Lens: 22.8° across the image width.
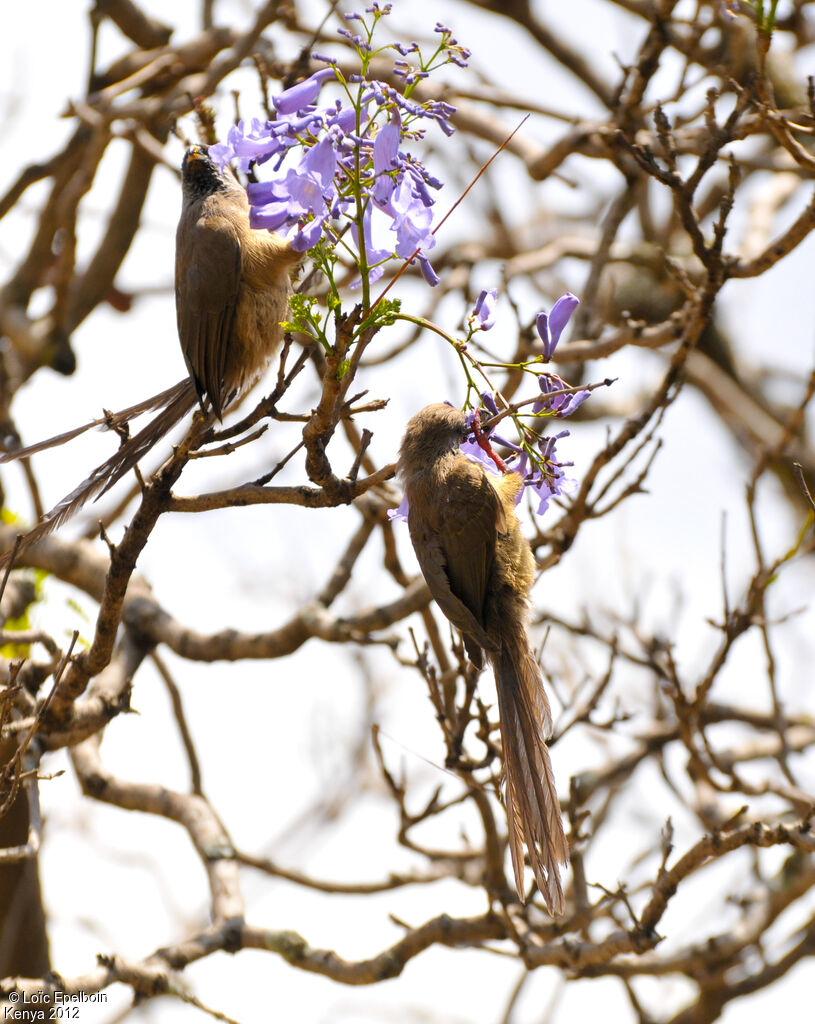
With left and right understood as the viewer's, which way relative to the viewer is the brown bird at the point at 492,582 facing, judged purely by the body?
facing away from the viewer and to the right of the viewer

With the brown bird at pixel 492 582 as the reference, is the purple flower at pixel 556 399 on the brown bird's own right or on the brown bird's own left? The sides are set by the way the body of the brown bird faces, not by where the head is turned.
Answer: on the brown bird's own right

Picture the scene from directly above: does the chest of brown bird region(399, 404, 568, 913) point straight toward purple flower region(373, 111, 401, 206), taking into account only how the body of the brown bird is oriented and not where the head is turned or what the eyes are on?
no

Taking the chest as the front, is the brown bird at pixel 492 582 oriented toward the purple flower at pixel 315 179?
no

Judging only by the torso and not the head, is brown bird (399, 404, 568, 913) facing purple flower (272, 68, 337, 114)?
no
